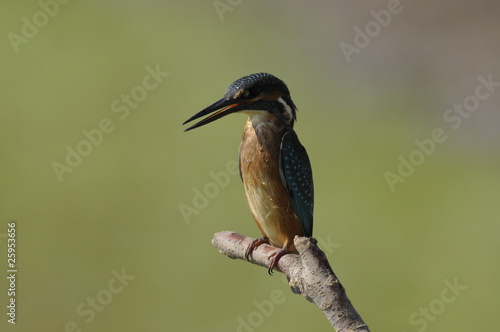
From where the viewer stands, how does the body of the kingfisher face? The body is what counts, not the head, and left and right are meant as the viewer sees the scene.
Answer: facing the viewer and to the left of the viewer
